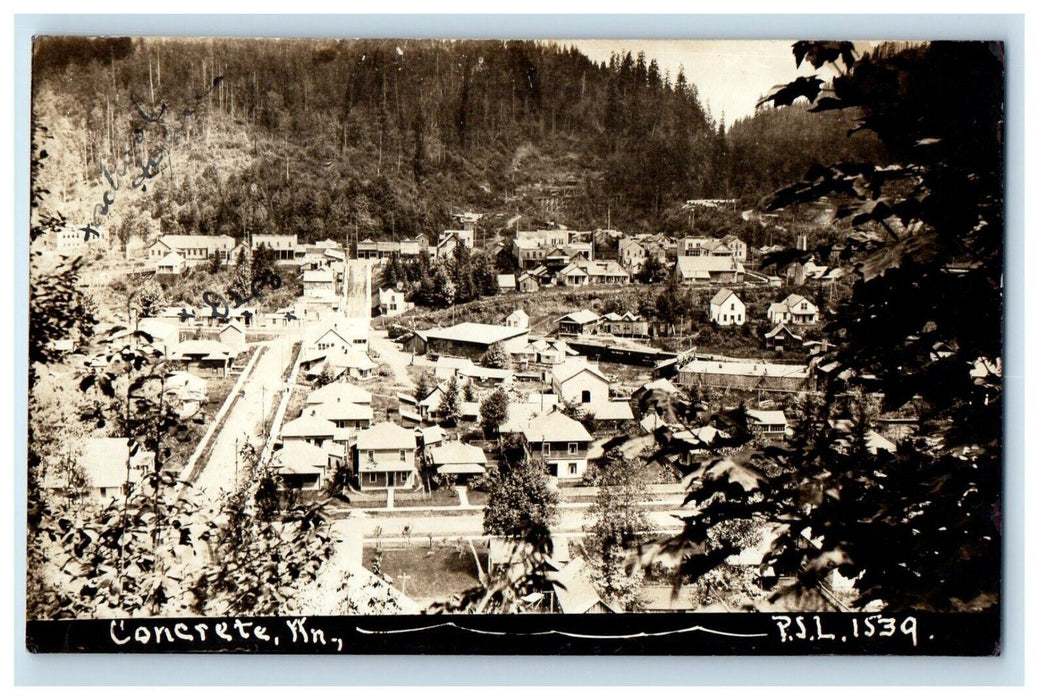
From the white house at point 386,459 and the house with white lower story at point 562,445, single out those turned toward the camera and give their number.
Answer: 2

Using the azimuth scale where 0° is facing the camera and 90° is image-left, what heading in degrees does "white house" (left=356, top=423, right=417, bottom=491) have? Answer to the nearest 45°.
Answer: approximately 0°

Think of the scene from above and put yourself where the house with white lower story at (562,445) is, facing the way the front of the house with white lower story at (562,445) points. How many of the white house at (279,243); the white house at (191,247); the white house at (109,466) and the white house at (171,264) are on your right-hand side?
4

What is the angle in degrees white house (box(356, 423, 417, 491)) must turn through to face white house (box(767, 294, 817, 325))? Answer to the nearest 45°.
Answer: approximately 90° to its left
